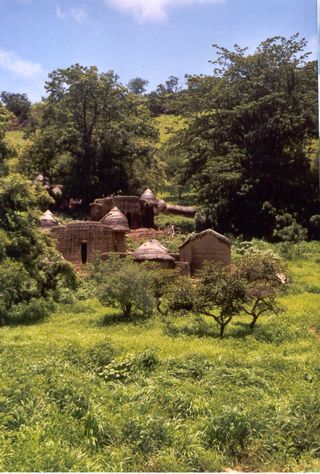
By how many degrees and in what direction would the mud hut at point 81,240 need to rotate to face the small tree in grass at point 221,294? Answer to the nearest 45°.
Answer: approximately 45° to its left

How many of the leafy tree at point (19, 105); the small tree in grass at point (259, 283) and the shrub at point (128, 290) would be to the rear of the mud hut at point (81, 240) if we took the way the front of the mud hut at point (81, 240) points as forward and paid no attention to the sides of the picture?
1

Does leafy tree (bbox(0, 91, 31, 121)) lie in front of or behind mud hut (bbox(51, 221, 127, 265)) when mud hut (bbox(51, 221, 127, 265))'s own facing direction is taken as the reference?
behind

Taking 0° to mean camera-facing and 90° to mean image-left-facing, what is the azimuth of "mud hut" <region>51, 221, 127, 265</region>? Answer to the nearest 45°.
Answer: approximately 0°

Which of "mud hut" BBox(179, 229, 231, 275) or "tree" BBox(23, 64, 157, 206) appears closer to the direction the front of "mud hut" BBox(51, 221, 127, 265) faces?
the mud hut

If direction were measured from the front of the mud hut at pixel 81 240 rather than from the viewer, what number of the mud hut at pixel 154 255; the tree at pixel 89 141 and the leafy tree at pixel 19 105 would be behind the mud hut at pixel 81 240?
2

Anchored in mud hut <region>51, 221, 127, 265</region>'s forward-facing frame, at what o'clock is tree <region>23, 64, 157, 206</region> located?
The tree is roughly at 6 o'clock from the mud hut.

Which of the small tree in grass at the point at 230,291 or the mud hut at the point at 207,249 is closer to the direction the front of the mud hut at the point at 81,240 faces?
the small tree in grass

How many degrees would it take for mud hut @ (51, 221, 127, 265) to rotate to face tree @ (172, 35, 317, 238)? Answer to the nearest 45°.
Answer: approximately 135° to its left

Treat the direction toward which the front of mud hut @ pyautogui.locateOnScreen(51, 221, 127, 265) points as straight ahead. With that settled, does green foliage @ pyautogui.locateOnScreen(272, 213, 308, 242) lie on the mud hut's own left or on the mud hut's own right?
on the mud hut's own left

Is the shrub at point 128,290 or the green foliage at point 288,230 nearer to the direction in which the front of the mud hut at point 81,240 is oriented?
the shrub

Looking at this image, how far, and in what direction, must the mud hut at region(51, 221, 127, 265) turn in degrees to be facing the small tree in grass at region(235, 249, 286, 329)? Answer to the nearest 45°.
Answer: approximately 45° to its left

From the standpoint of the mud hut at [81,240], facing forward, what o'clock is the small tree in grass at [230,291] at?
The small tree in grass is roughly at 11 o'clock from the mud hut.
